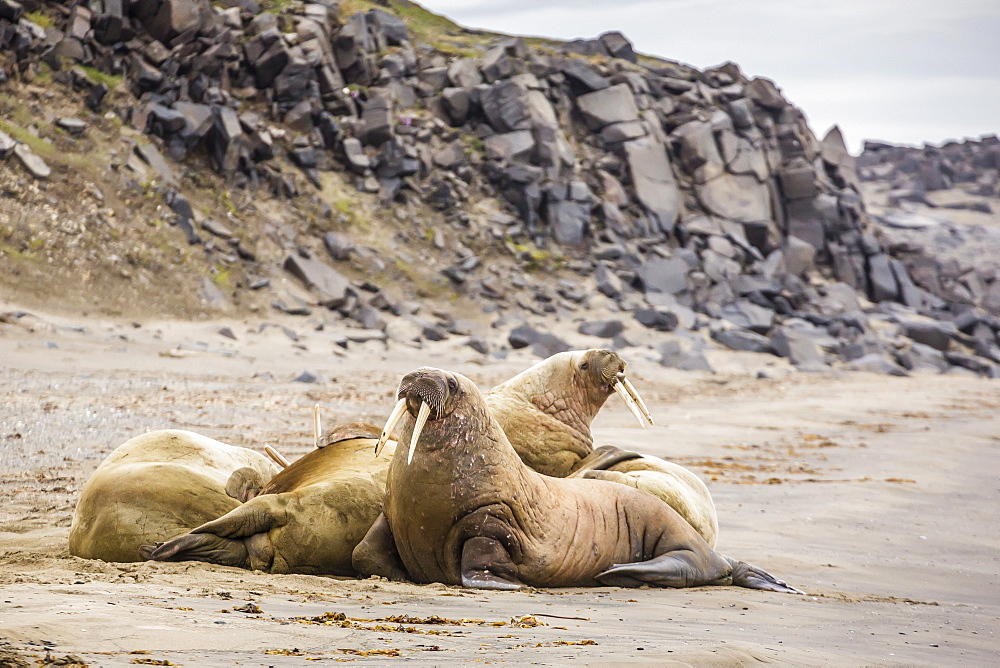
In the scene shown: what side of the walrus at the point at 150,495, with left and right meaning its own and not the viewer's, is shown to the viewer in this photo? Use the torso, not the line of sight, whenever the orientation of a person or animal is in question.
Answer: right

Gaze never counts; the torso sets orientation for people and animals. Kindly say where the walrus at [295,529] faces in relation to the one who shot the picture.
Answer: facing to the right of the viewer

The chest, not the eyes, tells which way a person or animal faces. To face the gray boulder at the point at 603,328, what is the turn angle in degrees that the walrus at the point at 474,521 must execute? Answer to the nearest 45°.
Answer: approximately 135° to its right

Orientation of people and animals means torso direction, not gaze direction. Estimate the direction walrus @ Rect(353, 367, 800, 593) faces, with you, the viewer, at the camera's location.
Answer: facing the viewer and to the left of the viewer

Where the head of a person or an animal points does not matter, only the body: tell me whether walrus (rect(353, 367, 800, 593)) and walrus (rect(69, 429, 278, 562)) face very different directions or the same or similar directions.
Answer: very different directions
